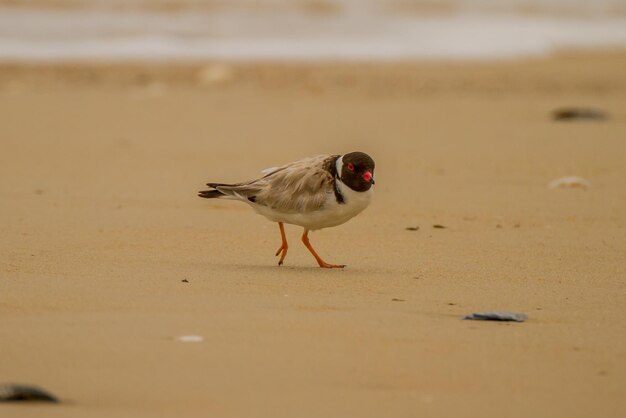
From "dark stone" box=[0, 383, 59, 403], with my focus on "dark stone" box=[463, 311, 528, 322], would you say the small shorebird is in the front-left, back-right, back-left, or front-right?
front-left

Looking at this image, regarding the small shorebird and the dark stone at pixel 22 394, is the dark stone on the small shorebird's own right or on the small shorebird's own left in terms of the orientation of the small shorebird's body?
on the small shorebird's own right

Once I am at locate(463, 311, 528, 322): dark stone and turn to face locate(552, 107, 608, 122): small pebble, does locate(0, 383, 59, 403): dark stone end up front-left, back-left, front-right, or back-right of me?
back-left

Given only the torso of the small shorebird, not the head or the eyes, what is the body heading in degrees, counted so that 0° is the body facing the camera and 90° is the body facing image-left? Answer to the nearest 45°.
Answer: approximately 270°

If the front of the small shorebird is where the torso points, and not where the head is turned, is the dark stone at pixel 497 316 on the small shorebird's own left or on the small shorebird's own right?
on the small shorebird's own right
